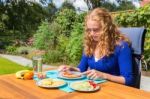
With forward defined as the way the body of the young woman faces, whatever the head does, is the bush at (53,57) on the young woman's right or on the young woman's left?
on the young woman's right

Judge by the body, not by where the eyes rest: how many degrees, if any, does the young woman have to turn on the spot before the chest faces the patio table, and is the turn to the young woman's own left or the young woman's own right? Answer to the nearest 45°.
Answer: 0° — they already face it

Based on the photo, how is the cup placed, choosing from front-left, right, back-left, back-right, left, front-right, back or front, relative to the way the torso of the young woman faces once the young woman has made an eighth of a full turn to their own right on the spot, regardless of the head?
front

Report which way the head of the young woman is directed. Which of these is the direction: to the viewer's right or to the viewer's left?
to the viewer's left

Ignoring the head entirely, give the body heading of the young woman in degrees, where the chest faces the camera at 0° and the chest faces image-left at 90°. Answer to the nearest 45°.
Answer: approximately 45°

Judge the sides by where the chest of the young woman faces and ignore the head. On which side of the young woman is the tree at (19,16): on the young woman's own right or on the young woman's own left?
on the young woman's own right

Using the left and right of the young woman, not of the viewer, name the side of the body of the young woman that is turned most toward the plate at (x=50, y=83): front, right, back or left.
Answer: front
